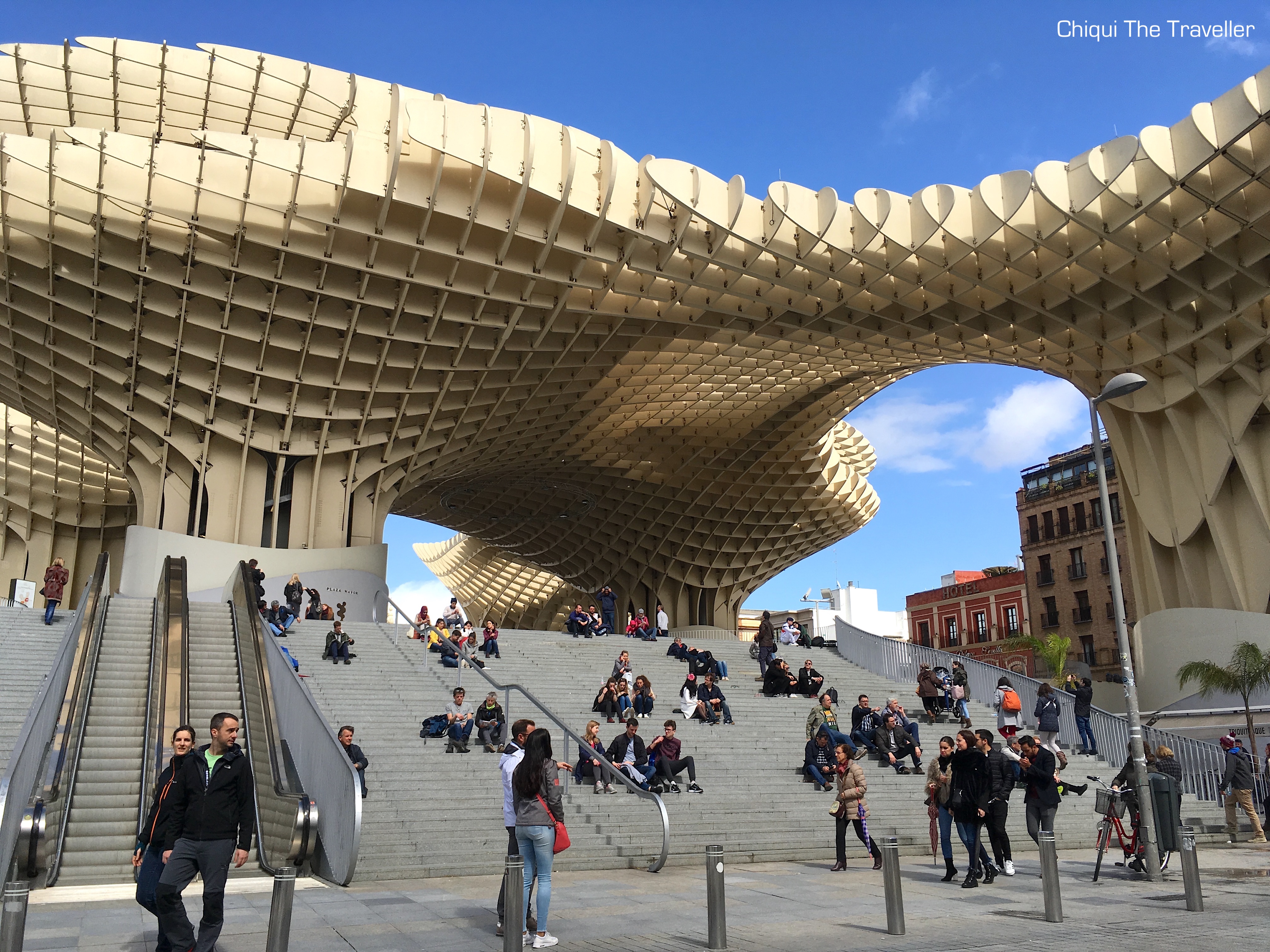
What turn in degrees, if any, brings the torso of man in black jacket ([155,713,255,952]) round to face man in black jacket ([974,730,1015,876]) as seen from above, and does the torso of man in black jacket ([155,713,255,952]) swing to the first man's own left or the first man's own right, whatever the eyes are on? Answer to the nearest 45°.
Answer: approximately 90° to the first man's own left

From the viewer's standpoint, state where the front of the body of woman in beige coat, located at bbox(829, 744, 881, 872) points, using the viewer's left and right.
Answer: facing to the left of the viewer

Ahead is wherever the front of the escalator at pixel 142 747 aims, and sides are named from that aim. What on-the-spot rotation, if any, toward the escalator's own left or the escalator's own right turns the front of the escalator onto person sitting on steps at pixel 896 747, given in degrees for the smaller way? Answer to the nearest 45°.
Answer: approximately 90° to the escalator's own left

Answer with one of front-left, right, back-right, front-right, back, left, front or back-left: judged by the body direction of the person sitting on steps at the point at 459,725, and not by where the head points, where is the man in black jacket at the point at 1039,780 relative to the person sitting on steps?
front-left

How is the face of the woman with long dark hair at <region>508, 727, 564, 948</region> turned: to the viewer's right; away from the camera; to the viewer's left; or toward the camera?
away from the camera

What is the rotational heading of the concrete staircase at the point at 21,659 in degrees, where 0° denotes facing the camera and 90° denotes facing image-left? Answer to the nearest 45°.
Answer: approximately 0°

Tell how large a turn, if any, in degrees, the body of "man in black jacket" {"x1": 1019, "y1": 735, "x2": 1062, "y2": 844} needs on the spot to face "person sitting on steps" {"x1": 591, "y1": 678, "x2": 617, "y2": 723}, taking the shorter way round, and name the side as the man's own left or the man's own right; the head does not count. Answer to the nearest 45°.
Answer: approximately 90° to the man's own right

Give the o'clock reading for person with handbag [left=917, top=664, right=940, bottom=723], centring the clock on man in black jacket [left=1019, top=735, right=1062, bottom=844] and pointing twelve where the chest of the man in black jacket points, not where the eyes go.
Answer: The person with handbag is roughly at 4 o'clock from the man in black jacket.

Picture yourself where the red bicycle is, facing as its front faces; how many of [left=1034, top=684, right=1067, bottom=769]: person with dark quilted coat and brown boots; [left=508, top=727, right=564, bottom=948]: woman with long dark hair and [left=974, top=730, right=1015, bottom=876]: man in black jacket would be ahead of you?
2

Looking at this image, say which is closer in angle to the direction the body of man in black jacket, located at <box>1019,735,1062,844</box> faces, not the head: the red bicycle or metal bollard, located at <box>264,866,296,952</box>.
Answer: the metal bollard
